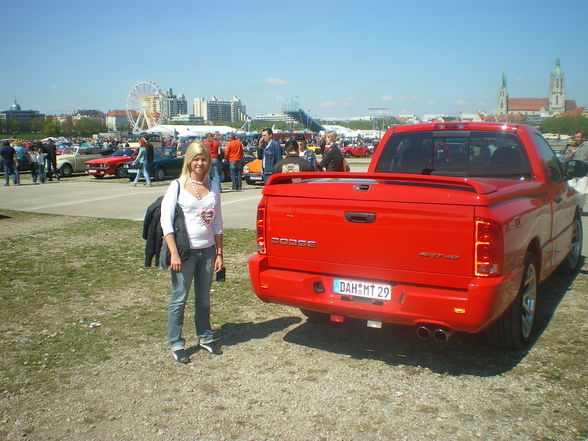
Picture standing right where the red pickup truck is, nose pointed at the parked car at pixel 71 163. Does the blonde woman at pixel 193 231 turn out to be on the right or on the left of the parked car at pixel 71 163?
left

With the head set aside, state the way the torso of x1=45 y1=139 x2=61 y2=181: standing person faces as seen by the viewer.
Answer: away from the camera

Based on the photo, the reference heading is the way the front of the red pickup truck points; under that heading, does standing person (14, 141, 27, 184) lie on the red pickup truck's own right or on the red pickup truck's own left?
on the red pickup truck's own left

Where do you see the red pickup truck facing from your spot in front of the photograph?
facing away from the viewer and to the right of the viewer

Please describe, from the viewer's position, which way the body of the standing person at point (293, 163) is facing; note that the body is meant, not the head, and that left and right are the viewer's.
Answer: facing away from the viewer

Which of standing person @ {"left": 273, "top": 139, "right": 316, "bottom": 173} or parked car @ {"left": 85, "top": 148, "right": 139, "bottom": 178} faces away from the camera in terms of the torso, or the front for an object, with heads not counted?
the standing person

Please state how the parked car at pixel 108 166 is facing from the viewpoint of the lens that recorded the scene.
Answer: facing the viewer and to the left of the viewer

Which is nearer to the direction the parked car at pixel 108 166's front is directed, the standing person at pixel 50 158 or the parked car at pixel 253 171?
the standing person

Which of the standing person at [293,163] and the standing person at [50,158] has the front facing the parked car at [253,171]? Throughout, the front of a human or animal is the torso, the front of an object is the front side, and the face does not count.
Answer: the standing person at [293,163]

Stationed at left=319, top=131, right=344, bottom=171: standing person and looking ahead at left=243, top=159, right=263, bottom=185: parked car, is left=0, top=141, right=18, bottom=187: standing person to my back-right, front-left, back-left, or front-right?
front-left

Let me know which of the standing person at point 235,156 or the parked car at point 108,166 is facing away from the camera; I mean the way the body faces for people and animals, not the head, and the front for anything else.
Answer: the standing person
